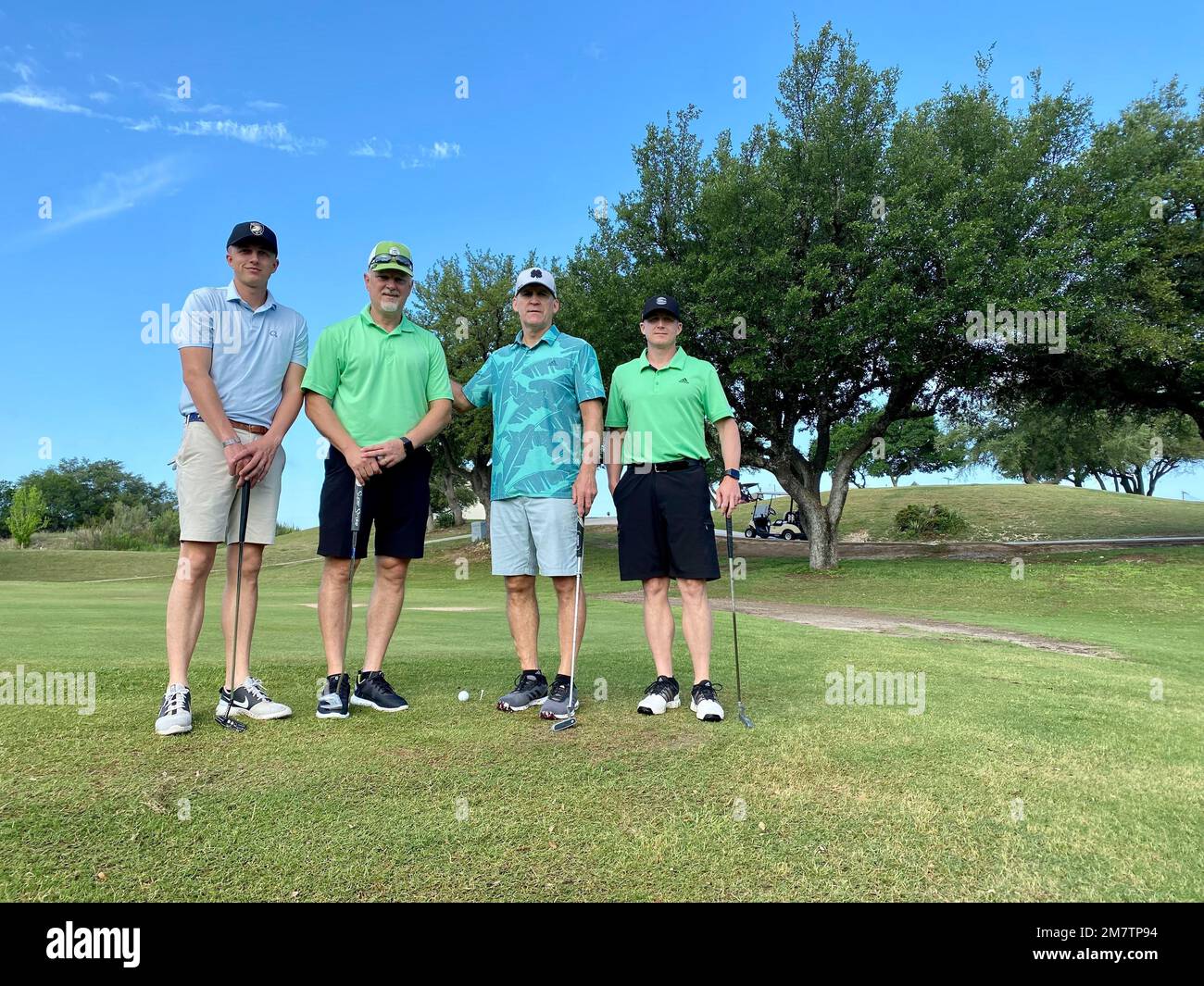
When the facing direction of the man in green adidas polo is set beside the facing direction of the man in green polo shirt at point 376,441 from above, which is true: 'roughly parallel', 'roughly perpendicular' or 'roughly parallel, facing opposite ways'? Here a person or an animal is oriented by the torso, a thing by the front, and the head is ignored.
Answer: roughly parallel

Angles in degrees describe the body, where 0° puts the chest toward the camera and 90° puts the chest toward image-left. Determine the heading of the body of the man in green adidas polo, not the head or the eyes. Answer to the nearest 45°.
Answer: approximately 0°

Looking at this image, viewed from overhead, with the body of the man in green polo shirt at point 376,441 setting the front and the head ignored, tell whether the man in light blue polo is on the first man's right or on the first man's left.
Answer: on the first man's right

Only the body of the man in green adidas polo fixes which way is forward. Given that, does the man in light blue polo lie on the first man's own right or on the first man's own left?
on the first man's own right

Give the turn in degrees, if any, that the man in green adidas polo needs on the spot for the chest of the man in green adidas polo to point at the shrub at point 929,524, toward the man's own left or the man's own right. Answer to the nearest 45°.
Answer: approximately 180°

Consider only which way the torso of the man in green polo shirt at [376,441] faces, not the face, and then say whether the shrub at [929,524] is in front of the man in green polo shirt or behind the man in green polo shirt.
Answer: behind

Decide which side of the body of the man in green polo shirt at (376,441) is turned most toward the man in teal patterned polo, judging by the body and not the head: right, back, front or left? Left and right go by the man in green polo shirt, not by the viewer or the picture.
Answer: left

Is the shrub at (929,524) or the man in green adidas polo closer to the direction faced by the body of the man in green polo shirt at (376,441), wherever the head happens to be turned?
the man in green adidas polo

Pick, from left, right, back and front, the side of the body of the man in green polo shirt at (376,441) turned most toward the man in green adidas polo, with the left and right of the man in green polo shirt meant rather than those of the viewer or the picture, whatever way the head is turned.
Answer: left

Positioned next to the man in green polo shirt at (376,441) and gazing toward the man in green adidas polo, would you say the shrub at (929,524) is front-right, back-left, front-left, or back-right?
front-left

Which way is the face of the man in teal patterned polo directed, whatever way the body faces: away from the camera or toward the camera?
toward the camera

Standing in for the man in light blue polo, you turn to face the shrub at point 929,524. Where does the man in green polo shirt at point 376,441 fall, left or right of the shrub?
right

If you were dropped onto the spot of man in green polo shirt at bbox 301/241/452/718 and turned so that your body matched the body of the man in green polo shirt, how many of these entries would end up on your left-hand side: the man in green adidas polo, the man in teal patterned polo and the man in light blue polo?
2

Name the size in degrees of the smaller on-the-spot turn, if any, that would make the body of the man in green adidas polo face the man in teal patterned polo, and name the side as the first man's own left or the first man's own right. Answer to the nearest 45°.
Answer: approximately 90° to the first man's own right

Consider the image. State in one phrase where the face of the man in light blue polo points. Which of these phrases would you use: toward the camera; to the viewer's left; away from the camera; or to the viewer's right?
toward the camera

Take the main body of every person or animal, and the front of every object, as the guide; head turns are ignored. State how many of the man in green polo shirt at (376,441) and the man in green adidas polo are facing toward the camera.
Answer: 2

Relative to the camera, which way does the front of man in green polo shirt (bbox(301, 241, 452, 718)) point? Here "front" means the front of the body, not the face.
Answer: toward the camera
